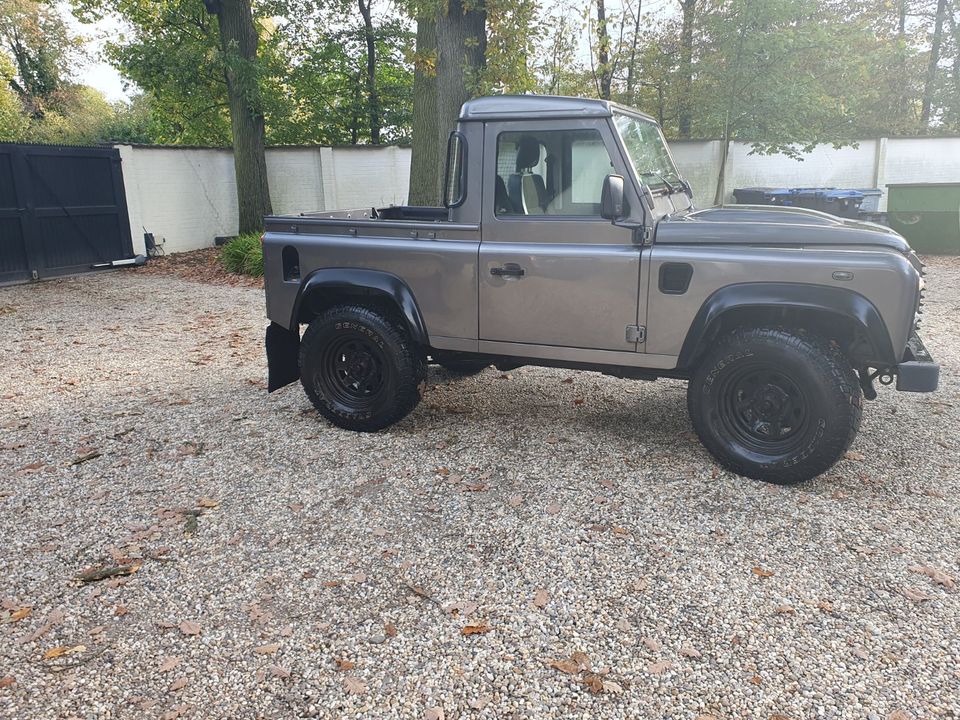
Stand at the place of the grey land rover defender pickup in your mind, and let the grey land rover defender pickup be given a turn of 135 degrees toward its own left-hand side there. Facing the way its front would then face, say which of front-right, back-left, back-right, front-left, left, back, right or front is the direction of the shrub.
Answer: front

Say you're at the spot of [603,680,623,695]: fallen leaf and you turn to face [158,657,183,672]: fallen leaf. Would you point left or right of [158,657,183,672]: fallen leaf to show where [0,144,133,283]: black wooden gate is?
right

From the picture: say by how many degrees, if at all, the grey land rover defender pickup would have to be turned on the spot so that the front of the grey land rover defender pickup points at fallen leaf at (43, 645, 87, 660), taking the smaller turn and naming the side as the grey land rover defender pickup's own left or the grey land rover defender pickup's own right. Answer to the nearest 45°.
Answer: approximately 135° to the grey land rover defender pickup's own right

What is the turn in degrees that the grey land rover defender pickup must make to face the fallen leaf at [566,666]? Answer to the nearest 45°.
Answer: approximately 90° to its right

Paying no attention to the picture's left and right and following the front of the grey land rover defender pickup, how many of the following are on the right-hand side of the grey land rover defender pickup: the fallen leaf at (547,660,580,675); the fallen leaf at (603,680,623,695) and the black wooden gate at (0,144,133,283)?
2

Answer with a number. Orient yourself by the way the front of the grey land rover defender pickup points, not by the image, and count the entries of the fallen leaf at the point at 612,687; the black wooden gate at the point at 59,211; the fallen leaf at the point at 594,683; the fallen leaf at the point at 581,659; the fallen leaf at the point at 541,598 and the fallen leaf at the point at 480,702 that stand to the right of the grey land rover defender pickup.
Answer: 5

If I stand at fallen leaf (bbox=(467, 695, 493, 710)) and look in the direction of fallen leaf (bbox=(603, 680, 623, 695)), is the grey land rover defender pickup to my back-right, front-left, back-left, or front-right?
front-left

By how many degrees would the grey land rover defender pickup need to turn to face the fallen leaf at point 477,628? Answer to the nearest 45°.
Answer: approximately 90° to its right

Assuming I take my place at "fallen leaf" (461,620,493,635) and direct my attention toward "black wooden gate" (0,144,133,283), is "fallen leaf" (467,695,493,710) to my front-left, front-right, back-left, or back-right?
back-left

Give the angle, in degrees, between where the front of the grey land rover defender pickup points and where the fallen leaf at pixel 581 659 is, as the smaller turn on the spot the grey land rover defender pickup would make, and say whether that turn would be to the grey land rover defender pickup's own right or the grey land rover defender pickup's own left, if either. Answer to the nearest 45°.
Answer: approximately 90° to the grey land rover defender pickup's own right

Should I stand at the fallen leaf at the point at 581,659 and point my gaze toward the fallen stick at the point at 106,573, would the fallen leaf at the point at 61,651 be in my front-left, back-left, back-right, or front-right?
front-left

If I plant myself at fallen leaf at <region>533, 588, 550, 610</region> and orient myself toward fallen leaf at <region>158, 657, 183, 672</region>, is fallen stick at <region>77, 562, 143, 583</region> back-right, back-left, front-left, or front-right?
front-right

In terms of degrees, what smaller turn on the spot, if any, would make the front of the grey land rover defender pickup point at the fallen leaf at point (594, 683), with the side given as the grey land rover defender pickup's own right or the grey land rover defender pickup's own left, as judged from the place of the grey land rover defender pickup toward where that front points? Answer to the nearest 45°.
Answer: approximately 90° to the grey land rover defender pickup's own right

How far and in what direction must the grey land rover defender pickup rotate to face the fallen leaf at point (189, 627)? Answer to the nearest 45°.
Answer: approximately 135° to its right

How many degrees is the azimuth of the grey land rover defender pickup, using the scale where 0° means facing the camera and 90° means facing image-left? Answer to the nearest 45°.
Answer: approximately 270°

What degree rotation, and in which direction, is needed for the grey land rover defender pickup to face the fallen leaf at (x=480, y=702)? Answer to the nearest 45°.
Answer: approximately 90° to its right

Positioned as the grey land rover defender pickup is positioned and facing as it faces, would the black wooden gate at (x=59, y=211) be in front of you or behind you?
behind
